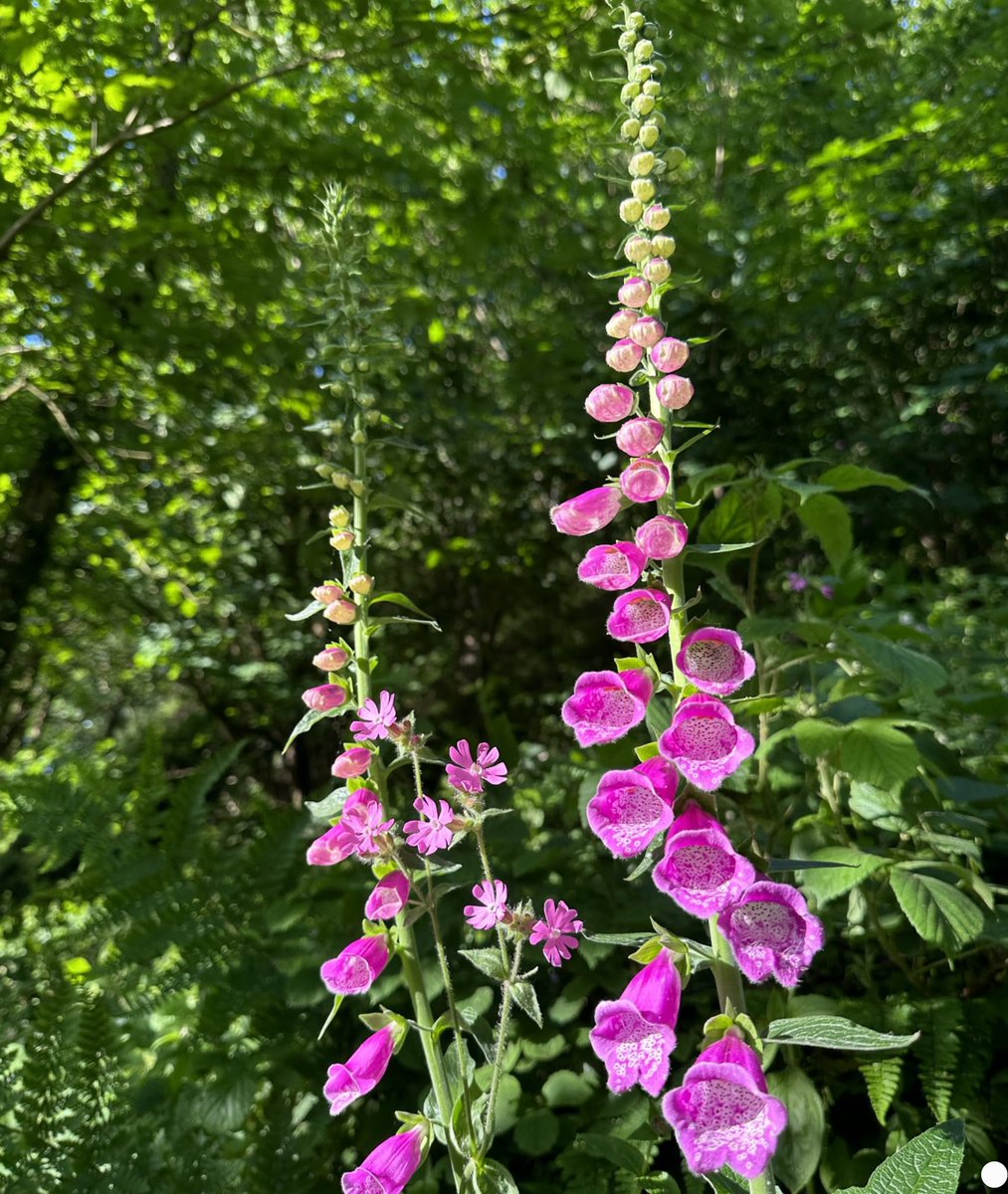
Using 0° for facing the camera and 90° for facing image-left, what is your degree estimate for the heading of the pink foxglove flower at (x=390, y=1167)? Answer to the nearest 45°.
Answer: approximately 45°

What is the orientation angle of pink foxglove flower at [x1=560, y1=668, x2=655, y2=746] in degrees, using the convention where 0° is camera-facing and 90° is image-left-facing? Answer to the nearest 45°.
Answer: approximately 45°

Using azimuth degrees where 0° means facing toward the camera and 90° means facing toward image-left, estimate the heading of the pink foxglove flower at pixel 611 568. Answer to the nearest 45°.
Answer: approximately 45°

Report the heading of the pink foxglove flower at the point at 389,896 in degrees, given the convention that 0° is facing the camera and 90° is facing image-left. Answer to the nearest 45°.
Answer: approximately 45°
